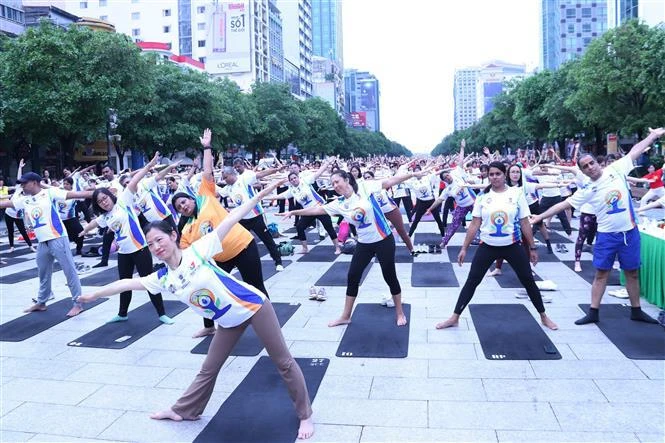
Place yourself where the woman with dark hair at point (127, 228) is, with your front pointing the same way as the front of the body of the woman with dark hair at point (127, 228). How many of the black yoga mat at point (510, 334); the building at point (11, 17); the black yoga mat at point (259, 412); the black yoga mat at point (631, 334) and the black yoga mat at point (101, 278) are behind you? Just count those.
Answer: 2

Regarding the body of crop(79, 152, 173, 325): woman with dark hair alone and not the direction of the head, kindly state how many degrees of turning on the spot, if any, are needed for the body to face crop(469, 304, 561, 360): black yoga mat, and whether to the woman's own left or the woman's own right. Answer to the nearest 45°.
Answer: approximately 45° to the woman's own left

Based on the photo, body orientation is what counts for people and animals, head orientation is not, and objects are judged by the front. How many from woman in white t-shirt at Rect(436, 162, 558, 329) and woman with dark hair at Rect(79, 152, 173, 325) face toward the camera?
2

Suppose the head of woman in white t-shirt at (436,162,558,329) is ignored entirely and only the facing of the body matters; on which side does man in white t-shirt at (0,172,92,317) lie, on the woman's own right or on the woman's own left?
on the woman's own right

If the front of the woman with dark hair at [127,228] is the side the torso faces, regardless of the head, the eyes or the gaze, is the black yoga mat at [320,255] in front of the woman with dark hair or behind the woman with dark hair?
behind

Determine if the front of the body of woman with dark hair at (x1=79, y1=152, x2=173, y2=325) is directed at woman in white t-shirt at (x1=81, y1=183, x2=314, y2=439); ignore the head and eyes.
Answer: yes

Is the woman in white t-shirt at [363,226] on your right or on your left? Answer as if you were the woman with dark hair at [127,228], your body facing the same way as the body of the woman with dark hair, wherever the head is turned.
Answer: on your left

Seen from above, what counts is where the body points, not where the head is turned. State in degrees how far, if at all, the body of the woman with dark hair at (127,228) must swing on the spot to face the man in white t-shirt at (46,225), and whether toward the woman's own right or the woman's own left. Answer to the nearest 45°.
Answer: approximately 135° to the woman's own right

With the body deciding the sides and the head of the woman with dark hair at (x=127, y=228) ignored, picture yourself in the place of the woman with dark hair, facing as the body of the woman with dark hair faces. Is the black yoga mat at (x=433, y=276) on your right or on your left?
on your left
